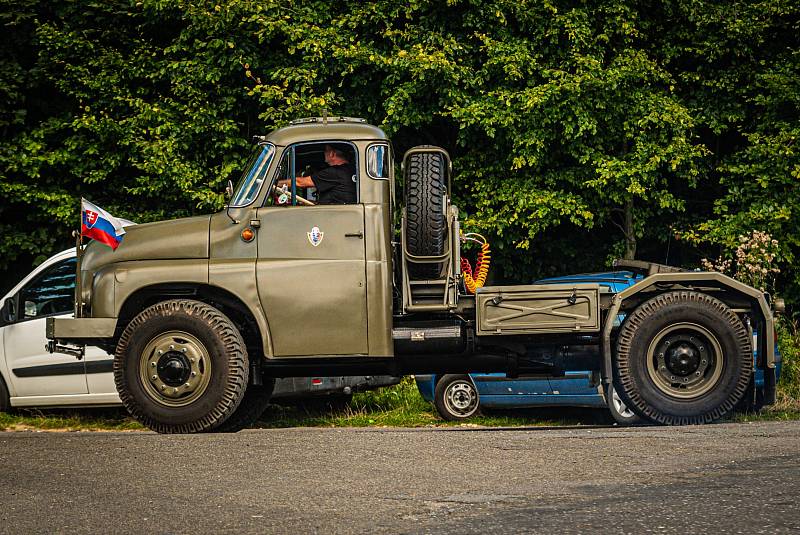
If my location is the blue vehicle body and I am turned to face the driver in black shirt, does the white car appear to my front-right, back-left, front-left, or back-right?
front-right

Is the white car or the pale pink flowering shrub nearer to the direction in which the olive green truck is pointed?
the white car

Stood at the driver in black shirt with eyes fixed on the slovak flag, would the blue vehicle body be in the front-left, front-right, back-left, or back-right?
back-right

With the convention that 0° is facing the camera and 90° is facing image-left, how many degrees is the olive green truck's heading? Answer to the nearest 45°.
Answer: approximately 90°

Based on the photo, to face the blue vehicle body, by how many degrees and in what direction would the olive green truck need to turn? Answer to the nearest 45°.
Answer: approximately 135° to its right

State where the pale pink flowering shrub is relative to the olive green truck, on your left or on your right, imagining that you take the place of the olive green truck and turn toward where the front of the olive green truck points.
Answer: on your right

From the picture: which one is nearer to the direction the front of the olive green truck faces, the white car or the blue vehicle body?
the white car
